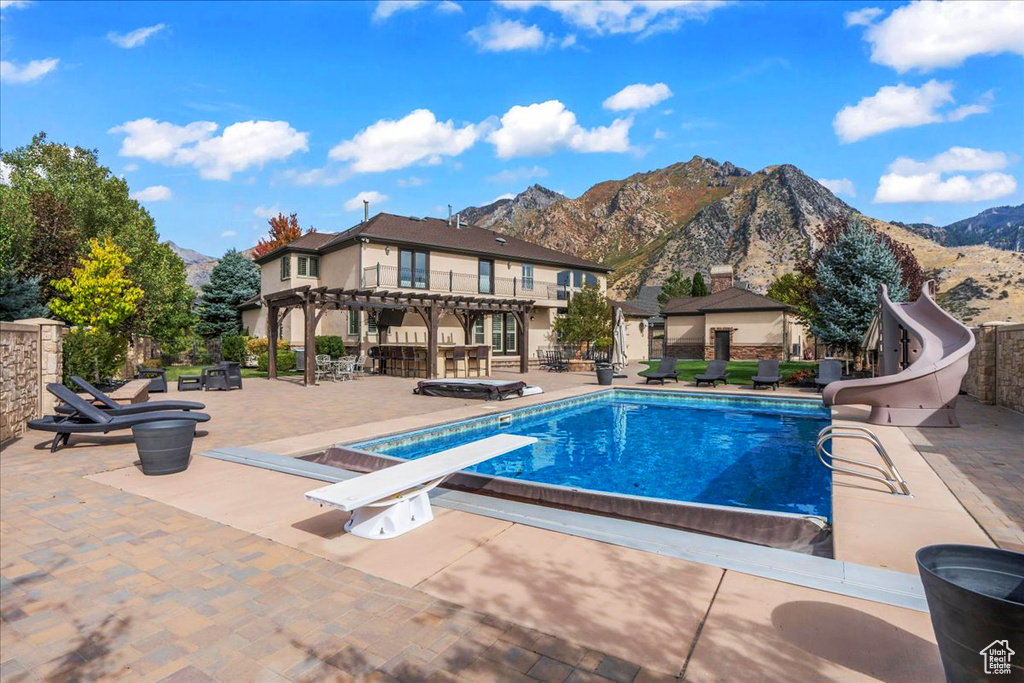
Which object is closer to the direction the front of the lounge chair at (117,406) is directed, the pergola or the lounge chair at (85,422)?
the pergola

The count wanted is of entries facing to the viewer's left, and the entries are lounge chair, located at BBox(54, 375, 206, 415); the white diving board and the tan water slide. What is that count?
1

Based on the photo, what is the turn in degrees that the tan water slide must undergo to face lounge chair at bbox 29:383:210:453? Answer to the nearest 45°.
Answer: approximately 45° to its left

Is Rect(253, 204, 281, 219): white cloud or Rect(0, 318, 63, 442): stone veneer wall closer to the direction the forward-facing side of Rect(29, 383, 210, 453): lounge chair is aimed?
the white cloud

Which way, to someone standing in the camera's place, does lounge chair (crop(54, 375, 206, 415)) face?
facing to the right of the viewer

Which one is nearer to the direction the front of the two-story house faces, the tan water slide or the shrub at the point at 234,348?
the tan water slide

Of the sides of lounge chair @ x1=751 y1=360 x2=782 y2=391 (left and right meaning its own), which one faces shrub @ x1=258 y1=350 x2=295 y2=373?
right

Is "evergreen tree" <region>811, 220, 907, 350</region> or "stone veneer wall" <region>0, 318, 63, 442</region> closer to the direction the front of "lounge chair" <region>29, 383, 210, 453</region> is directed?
the evergreen tree

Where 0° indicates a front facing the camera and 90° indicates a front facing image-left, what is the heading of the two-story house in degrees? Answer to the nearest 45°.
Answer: approximately 315°

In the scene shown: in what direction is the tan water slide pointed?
to the viewer's left

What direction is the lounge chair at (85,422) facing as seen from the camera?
to the viewer's right

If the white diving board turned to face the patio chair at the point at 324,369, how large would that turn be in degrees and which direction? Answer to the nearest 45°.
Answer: approximately 45° to its left
